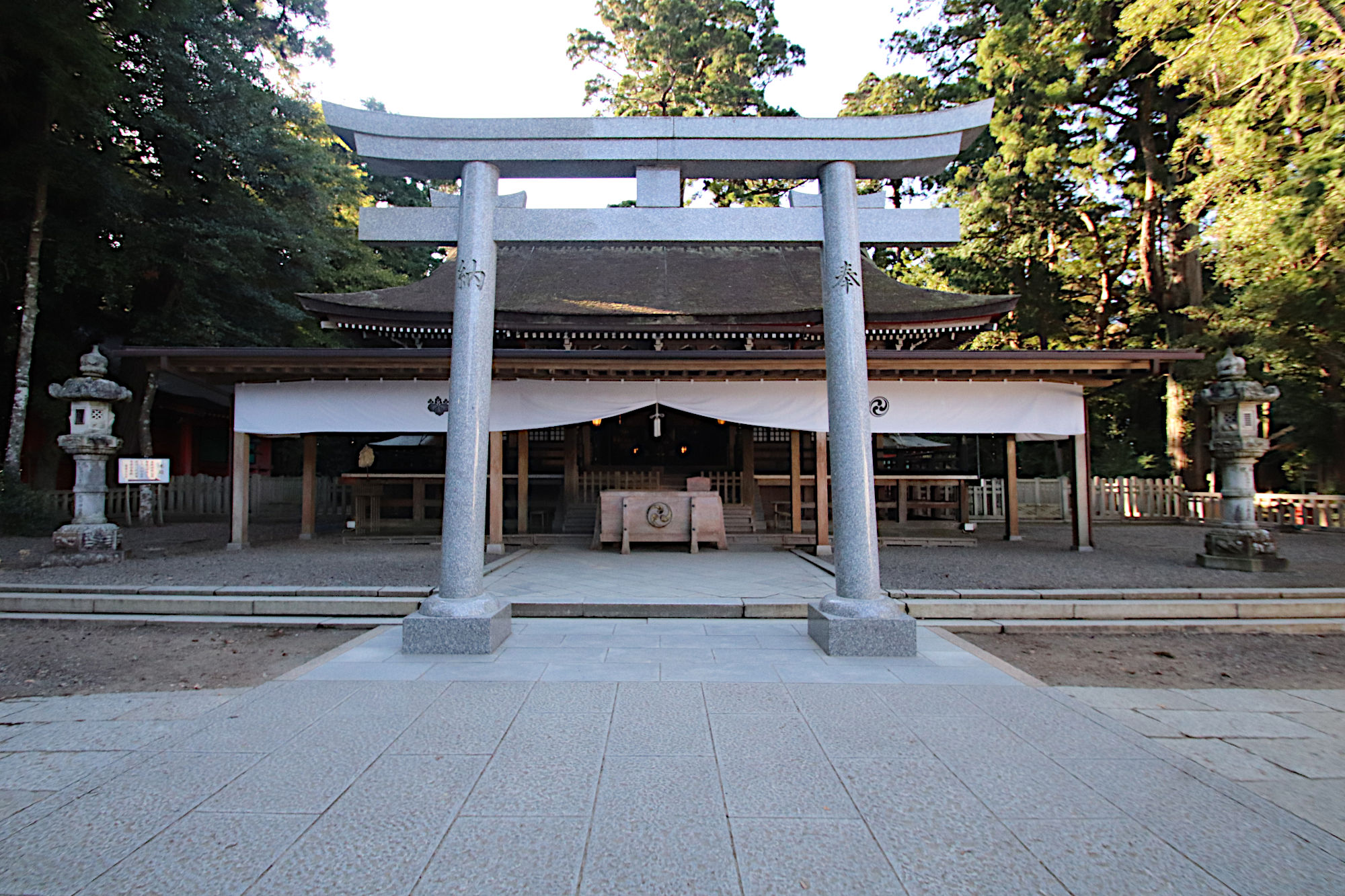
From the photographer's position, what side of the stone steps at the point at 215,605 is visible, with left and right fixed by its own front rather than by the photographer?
front

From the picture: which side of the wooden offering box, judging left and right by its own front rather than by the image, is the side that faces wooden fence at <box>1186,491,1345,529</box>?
left

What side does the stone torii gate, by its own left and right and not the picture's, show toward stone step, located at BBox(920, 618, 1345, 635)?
left

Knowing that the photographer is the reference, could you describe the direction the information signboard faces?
facing the viewer

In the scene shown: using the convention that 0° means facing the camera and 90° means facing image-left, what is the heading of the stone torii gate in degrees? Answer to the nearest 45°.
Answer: approximately 0°

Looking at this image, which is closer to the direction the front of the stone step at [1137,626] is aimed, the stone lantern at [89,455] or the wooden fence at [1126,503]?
the stone lantern

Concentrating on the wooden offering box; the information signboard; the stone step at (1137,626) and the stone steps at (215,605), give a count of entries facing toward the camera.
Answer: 4

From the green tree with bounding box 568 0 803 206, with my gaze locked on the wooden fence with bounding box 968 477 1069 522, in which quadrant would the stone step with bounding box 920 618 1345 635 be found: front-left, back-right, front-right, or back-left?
front-right

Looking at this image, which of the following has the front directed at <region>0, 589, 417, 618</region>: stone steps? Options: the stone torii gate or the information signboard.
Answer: the information signboard

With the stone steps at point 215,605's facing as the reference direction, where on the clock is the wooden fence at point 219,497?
The wooden fence is roughly at 6 o'clock from the stone steps.

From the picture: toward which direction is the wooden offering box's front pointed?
toward the camera

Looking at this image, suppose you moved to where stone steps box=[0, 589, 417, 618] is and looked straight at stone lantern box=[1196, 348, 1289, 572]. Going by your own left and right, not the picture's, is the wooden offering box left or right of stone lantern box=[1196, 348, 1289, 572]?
left
